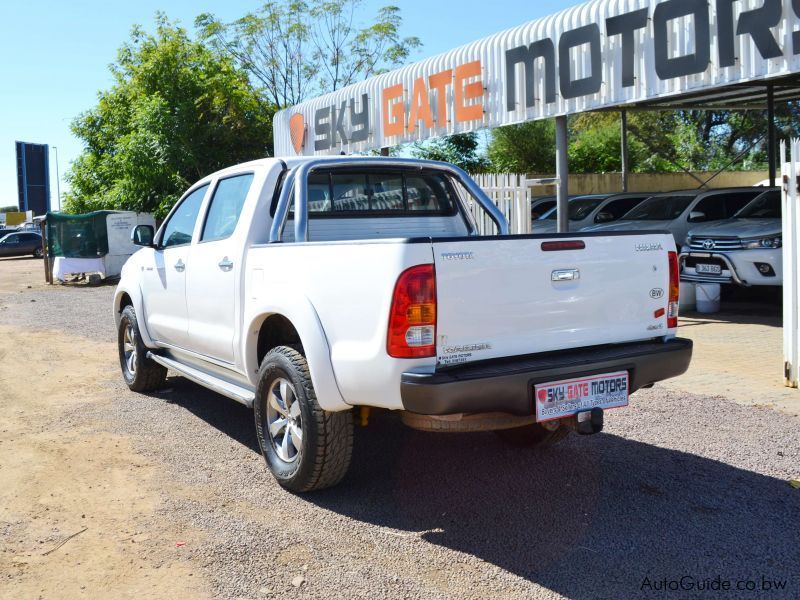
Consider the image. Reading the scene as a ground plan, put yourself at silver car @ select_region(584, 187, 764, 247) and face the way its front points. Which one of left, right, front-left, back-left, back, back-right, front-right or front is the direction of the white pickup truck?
front-left

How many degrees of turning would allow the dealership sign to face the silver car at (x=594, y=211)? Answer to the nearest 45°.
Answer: approximately 135° to its right

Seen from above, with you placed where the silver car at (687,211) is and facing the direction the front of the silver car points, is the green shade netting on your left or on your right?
on your right

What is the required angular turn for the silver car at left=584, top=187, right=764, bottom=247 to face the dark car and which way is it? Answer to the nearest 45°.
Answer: approximately 90° to its right

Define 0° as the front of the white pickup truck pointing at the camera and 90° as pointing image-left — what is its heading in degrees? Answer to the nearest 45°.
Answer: approximately 135°

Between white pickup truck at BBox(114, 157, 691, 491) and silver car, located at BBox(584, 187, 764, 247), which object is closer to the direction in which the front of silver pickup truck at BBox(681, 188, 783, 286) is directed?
the white pickup truck

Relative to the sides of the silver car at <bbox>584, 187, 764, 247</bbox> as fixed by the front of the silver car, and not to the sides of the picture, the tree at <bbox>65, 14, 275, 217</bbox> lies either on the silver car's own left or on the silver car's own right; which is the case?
on the silver car's own right

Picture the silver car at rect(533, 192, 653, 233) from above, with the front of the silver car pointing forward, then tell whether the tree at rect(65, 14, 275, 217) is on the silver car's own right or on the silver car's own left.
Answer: on the silver car's own right

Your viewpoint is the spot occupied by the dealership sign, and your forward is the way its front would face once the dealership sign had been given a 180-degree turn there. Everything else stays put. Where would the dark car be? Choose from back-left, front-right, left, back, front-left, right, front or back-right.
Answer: left
